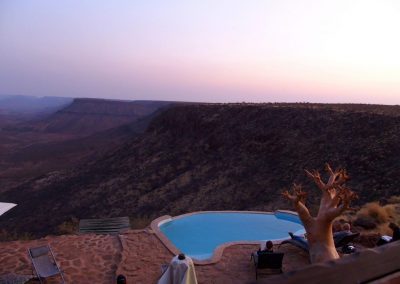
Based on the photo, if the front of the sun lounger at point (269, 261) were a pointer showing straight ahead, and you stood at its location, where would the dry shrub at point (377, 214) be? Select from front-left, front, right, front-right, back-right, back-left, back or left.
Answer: front-right

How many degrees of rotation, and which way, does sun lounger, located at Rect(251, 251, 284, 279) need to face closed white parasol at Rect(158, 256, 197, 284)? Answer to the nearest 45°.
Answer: approximately 135° to its left

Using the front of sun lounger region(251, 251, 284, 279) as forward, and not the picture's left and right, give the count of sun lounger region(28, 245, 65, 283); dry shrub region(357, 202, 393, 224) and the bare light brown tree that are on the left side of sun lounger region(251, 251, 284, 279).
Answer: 1

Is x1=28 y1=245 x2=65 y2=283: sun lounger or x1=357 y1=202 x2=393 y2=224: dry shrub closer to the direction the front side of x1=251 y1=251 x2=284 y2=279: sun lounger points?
the dry shrub

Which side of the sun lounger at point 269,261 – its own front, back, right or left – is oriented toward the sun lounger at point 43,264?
left

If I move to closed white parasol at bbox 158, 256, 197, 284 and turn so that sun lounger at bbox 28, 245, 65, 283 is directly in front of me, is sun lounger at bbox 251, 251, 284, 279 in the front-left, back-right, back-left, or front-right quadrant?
back-right

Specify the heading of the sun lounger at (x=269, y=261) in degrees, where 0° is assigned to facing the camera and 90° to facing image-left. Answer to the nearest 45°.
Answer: approximately 180°
